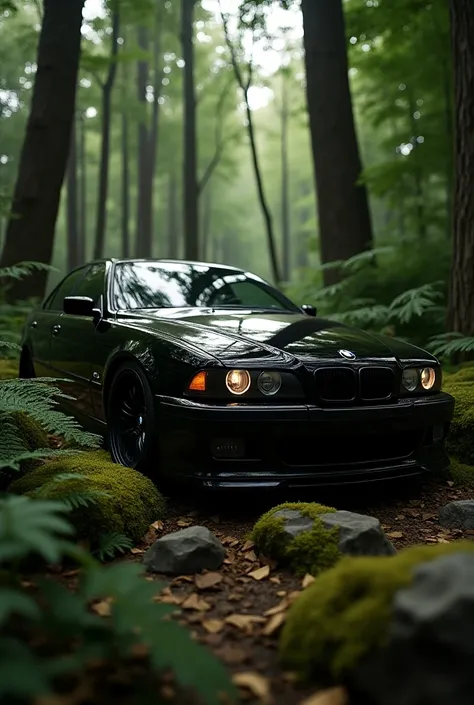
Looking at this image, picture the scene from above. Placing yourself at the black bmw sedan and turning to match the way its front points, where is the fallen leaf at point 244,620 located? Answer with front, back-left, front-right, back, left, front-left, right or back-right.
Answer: front-right

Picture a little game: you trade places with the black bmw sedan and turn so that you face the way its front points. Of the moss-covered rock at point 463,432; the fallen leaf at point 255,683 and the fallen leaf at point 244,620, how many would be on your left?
1

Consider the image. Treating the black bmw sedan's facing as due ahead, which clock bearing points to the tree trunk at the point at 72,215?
The tree trunk is roughly at 7 o'clock from the black bmw sedan.

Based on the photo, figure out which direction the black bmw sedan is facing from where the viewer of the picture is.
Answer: facing the viewer and to the right of the viewer

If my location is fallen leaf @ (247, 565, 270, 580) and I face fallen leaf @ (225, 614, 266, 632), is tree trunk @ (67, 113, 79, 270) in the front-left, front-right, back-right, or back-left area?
back-right

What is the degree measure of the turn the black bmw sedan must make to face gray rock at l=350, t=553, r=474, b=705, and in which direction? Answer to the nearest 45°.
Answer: approximately 45° to its right

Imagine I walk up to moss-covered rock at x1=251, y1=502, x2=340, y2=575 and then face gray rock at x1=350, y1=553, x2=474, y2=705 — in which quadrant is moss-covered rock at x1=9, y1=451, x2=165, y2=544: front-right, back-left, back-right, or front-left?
back-right

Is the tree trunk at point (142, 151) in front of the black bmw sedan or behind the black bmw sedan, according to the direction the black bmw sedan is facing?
behind

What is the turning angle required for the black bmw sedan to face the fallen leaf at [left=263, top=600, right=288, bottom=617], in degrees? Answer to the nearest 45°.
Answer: approximately 45° to its right

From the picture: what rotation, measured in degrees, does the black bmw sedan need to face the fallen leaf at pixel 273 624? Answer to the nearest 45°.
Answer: approximately 45° to its right

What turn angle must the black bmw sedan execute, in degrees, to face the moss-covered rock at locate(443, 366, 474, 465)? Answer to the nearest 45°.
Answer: approximately 90° to its left

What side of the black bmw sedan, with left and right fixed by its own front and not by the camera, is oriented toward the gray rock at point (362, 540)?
front

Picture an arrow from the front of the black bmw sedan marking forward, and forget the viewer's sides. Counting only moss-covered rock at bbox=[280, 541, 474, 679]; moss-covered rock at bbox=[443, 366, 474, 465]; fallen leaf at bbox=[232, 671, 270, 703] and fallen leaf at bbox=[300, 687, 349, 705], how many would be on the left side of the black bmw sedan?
1

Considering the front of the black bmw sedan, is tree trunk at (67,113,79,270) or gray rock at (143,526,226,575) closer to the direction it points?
the gray rock

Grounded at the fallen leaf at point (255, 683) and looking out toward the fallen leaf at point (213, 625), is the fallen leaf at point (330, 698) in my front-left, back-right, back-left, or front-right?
back-right

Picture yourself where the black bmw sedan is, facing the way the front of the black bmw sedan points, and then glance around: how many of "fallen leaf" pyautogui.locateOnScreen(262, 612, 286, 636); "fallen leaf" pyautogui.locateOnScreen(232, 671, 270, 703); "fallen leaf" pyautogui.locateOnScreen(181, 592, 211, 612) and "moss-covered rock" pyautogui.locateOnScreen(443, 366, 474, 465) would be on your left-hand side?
1
